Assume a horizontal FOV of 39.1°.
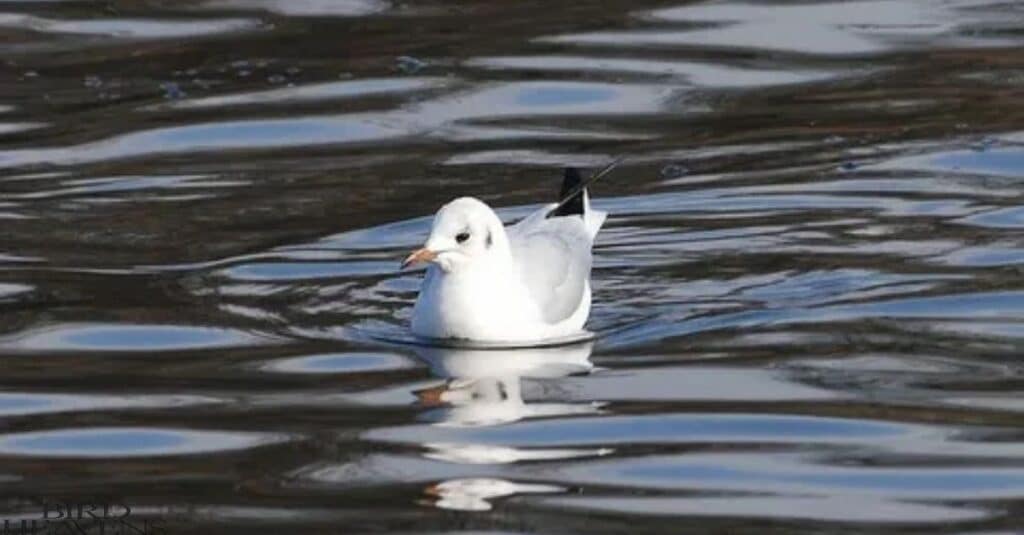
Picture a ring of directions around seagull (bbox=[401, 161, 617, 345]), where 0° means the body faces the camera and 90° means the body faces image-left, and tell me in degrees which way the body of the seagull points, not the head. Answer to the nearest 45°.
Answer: approximately 45°
